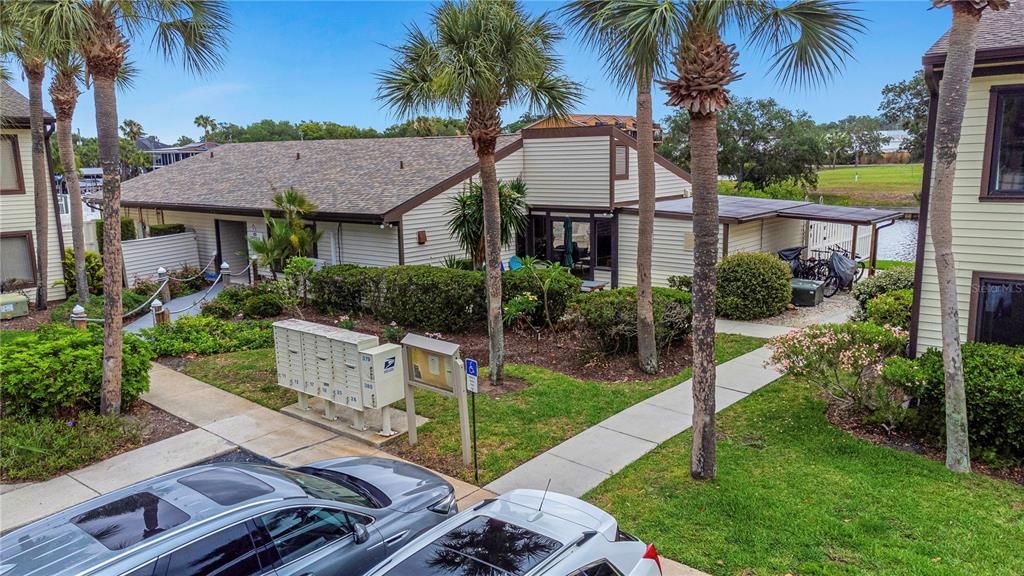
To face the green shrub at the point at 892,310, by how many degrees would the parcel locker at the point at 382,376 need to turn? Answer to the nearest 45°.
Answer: approximately 135° to its left

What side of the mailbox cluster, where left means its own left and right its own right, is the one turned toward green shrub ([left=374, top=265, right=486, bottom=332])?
back

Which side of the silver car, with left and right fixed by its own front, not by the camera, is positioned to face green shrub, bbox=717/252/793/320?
front

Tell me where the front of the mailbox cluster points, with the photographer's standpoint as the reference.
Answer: facing the viewer and to the left of the viewer

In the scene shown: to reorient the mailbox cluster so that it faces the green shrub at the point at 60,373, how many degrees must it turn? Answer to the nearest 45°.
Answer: approximately 45° to its right

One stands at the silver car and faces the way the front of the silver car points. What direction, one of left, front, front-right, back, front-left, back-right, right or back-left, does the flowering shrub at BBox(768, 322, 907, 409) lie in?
front-right

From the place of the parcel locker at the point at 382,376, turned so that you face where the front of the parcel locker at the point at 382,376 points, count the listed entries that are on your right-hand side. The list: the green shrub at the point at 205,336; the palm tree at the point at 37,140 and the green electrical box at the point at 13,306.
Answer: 3

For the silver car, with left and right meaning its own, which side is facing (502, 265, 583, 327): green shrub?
front

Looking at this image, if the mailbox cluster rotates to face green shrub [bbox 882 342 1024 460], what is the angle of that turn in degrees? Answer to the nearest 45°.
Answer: approximately 90° to its left

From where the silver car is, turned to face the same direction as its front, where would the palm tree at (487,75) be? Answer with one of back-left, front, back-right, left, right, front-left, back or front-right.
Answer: front

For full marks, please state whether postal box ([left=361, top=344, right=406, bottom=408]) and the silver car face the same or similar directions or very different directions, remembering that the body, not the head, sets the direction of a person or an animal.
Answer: very different directions

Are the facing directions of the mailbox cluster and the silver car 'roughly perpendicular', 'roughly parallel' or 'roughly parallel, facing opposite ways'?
roughly parallel, facing opposite ways
